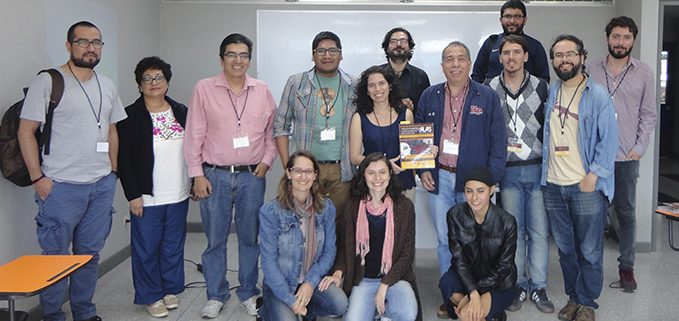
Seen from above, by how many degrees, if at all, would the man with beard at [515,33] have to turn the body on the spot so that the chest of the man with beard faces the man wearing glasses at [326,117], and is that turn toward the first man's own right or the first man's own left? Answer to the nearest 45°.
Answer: approximately 45° to the first man's own right

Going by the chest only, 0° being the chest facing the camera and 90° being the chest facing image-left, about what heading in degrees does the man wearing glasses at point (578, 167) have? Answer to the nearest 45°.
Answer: approximately 45°

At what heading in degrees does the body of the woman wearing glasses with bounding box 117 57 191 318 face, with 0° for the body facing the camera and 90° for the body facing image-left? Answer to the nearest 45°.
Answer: approximately 315°

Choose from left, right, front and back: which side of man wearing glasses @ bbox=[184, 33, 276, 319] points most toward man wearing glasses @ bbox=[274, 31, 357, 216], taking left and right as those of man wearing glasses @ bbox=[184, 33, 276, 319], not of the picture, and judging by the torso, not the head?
left

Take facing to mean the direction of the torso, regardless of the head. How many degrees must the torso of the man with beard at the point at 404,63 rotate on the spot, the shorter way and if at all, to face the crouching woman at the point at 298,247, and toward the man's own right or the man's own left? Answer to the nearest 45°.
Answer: approximately 45° to the man's own right

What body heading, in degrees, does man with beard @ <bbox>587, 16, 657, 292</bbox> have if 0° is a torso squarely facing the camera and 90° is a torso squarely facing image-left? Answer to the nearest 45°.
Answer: approximately 45°
